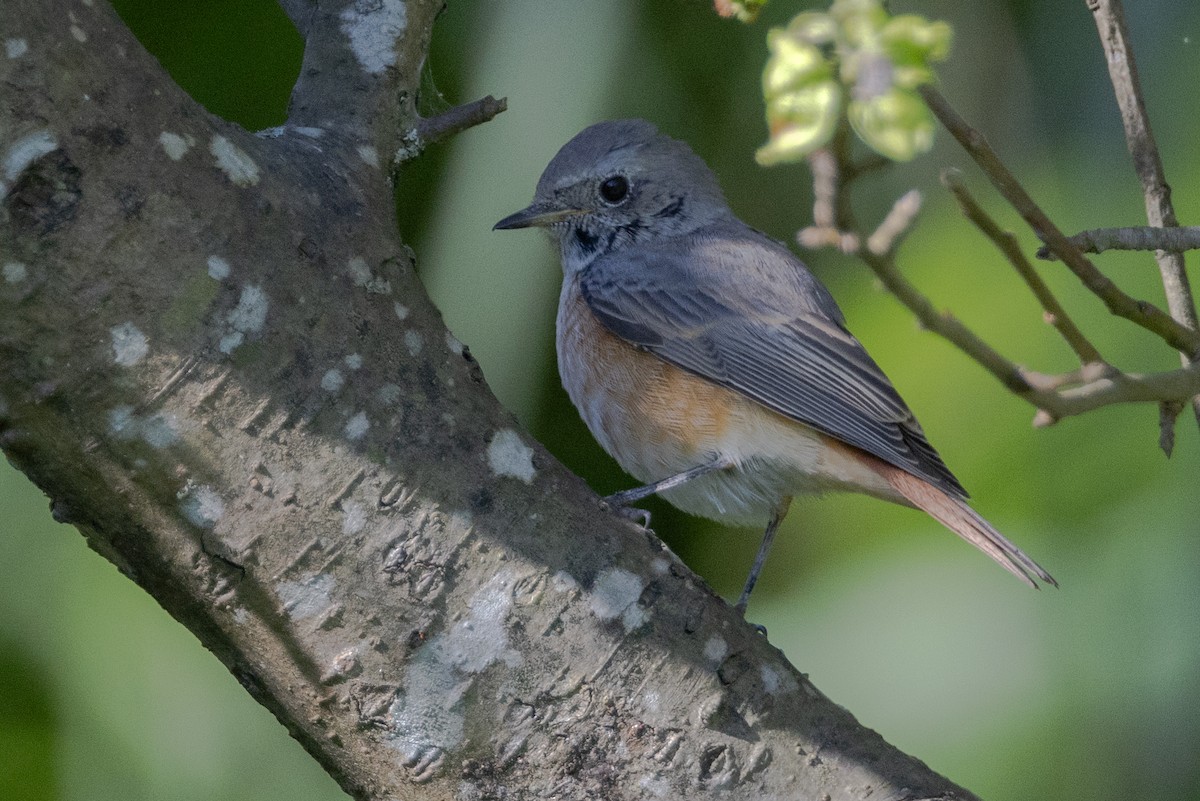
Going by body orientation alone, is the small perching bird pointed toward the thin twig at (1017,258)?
no

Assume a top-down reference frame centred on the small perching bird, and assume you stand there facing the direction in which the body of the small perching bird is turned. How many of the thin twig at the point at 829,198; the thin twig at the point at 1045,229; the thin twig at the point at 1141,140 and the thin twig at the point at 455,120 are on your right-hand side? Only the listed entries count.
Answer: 0

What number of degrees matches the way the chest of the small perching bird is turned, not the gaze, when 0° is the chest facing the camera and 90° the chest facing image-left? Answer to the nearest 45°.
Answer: approximately 90°

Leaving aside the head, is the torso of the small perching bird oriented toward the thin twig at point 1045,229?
no

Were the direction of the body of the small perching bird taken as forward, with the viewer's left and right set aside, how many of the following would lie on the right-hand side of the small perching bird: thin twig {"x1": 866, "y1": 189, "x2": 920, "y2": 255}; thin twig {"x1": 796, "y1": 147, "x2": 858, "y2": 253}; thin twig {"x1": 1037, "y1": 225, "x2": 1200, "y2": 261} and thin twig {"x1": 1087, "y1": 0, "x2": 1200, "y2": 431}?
0

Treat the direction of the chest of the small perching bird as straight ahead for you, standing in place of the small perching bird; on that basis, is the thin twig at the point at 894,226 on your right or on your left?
on your left
